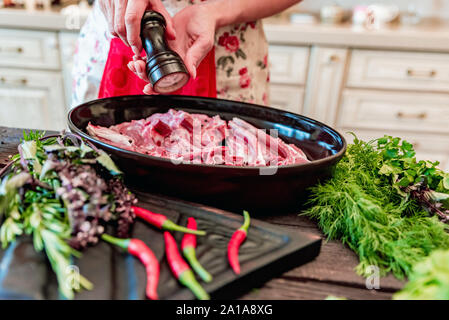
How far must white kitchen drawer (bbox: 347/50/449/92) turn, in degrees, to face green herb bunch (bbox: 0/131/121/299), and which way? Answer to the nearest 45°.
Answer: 0° — it already faces it

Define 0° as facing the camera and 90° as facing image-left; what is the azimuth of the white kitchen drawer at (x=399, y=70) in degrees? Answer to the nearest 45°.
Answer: approximately 0°

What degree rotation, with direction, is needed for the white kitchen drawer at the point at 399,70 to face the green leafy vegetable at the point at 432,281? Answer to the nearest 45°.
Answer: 0° — it already faces it

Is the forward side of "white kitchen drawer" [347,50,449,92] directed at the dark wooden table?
yes

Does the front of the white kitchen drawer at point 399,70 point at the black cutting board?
yes

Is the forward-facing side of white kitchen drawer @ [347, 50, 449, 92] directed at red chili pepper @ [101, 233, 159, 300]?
yes

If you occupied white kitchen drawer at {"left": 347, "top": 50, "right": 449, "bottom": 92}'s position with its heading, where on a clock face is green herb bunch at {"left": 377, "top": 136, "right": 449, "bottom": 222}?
The green herb bunch is roughly at 12 o'clock from the white kitchen drawer.
